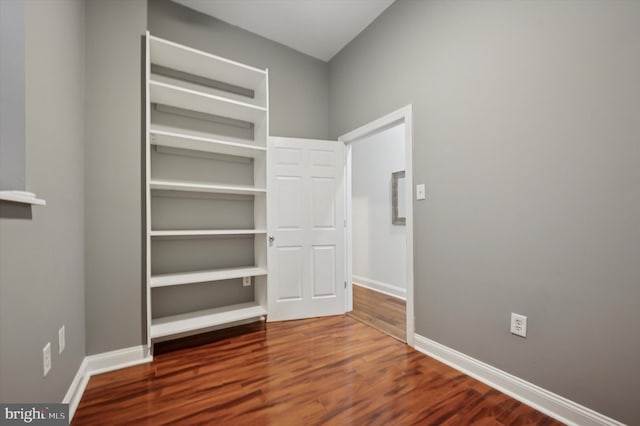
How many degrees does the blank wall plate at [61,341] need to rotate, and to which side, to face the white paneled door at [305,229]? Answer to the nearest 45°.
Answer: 0° — it already faces it

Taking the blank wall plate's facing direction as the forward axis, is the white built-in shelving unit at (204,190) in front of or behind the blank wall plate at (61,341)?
in front

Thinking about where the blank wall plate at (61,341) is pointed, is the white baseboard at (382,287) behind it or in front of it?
in front
